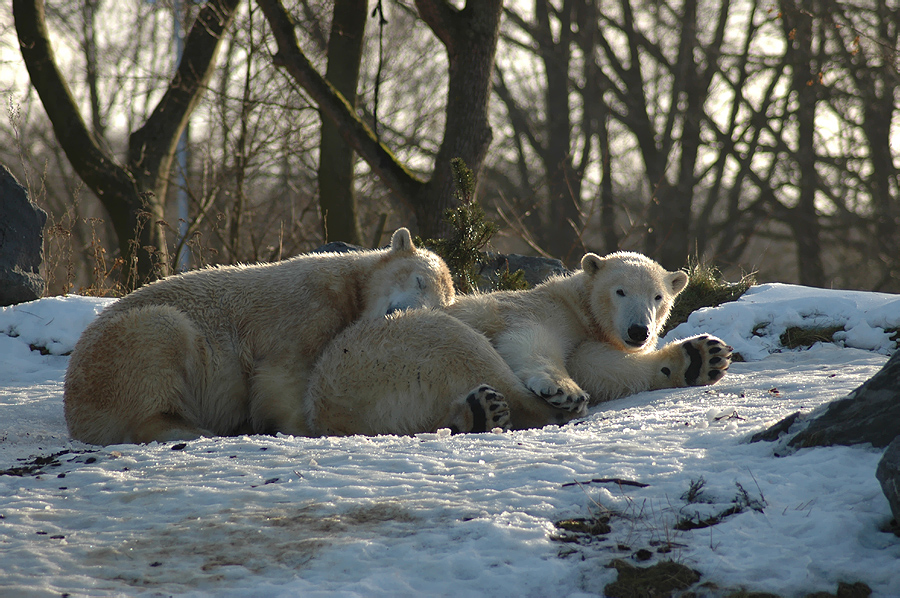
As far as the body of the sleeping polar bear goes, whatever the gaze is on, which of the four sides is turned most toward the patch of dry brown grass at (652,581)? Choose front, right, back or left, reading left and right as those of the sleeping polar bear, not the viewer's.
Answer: right

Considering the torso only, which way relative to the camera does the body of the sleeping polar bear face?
to the viewer's right

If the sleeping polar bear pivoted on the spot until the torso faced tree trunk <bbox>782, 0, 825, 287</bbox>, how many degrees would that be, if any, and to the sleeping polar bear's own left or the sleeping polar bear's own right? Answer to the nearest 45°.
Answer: approximately 45° to the sleeping polar bear's own left

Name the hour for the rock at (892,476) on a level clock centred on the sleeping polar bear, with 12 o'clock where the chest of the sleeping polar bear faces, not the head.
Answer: The rock is roughly at 2 o'clock from the sleeping polar bear.

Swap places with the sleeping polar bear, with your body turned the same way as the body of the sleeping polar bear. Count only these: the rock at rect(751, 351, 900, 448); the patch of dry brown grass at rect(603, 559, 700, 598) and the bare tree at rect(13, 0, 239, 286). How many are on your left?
1

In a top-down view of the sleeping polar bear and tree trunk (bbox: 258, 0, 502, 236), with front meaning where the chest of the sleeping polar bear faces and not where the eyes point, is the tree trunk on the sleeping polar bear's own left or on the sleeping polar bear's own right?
on the sleeping polar bear's own left

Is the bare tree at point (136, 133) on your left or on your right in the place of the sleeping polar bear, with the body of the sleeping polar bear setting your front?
on your left

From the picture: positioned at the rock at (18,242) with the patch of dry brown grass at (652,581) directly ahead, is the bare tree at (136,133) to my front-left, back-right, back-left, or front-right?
back-left

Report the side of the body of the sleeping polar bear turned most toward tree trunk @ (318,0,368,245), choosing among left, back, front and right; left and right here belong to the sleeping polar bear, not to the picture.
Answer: left

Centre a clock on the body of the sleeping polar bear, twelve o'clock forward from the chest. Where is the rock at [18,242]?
The rock is roughly at 8 o'clock from the sleeping polar bear.
